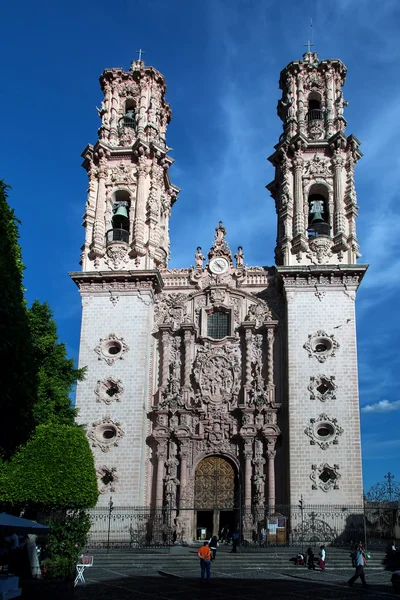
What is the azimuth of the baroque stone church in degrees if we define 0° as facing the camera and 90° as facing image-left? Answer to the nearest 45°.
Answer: approximately 0°

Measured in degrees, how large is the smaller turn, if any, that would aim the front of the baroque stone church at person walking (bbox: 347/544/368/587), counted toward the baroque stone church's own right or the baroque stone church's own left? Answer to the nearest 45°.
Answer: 0° — it already faces them

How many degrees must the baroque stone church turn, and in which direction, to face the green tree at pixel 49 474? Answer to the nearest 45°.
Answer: approximately 45° to its right
